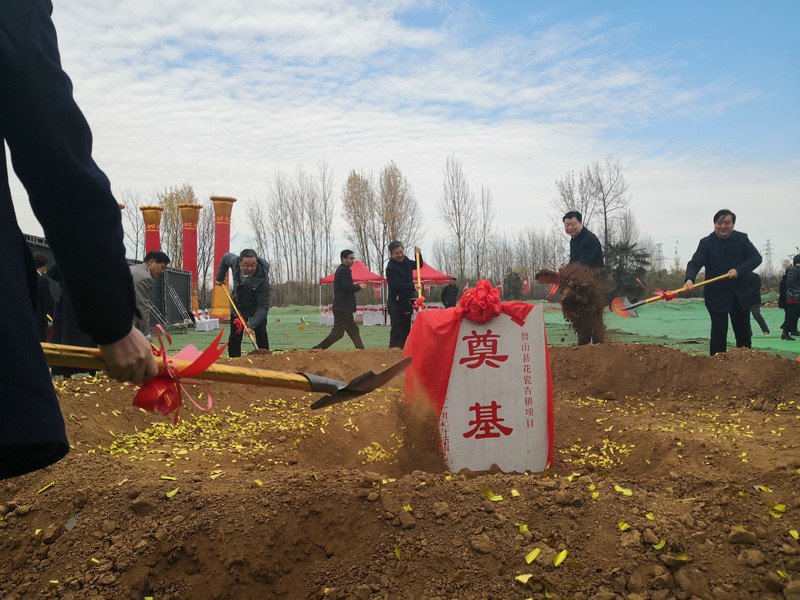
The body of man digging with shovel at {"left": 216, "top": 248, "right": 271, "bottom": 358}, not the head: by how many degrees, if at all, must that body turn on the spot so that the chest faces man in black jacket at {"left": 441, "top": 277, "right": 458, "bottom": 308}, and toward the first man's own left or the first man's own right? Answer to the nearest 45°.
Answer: approximately 135° to the first man's own left

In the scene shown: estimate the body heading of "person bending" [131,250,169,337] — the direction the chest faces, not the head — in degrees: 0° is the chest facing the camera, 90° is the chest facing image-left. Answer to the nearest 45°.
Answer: approximately 270°

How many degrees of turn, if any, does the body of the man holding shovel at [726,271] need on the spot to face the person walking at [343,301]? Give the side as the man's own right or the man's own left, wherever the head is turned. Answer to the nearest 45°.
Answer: approximately 90° to the man's own right

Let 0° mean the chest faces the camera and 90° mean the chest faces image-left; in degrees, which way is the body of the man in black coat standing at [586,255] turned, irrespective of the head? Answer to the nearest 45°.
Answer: approximately 45°

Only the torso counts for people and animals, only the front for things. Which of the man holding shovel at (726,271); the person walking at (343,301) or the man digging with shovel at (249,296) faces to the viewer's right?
the person walking

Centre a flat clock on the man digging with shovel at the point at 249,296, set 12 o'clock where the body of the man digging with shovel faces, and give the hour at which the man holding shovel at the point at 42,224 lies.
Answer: The man holding shovel is roughly at 12 o'clock from the man digging with shovel.

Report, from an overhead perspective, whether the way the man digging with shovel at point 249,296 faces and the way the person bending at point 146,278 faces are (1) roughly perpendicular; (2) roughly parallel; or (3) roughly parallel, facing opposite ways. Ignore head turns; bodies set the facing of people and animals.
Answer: roughly perpendicular

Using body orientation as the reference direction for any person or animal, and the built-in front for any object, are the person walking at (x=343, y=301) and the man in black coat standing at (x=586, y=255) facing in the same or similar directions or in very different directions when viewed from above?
very different directions

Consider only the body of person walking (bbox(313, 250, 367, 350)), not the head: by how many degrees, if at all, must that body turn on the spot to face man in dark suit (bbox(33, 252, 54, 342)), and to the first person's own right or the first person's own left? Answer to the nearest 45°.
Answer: approximately 135° to the first person's own right
